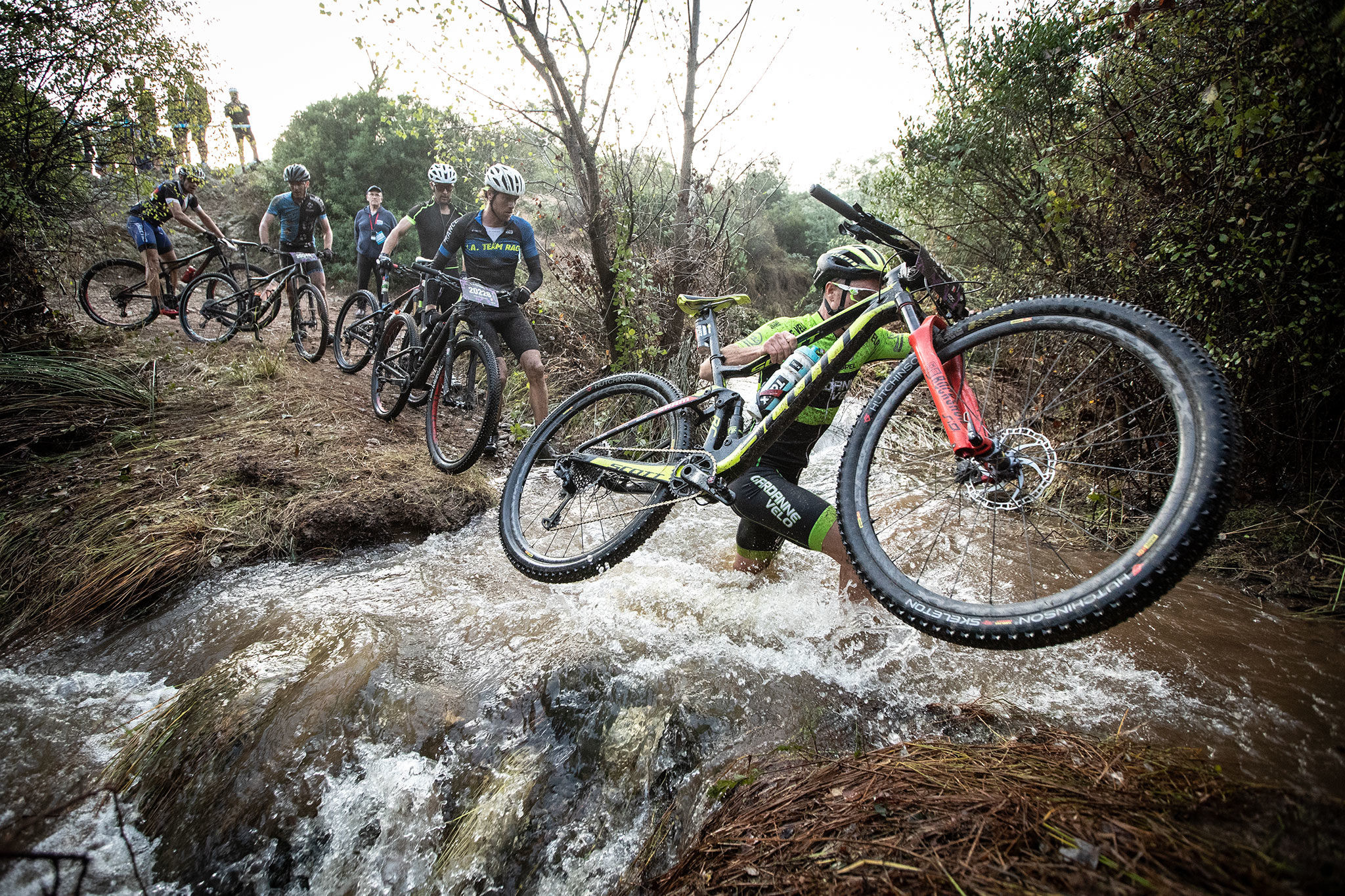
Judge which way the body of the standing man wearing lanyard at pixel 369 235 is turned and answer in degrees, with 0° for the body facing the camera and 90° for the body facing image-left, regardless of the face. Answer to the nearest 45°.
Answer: approximately 0°

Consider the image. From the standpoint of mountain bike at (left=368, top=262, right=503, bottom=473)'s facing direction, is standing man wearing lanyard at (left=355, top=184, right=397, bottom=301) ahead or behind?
behind

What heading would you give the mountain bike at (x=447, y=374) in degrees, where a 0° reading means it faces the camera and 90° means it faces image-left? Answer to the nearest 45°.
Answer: approximately 315°

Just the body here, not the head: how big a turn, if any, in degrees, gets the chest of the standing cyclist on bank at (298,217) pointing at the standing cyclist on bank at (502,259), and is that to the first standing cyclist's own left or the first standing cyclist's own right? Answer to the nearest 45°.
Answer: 0° — they already face them
